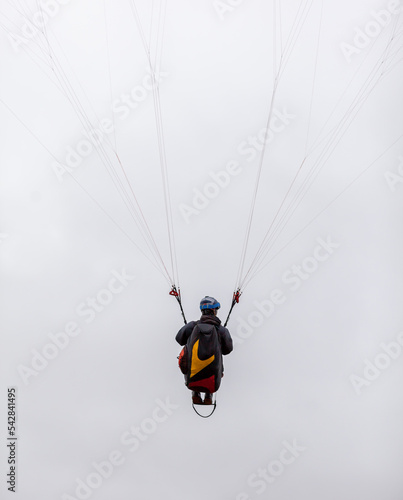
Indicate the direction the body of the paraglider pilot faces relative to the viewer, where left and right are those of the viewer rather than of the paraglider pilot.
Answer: facing away from the viewer
